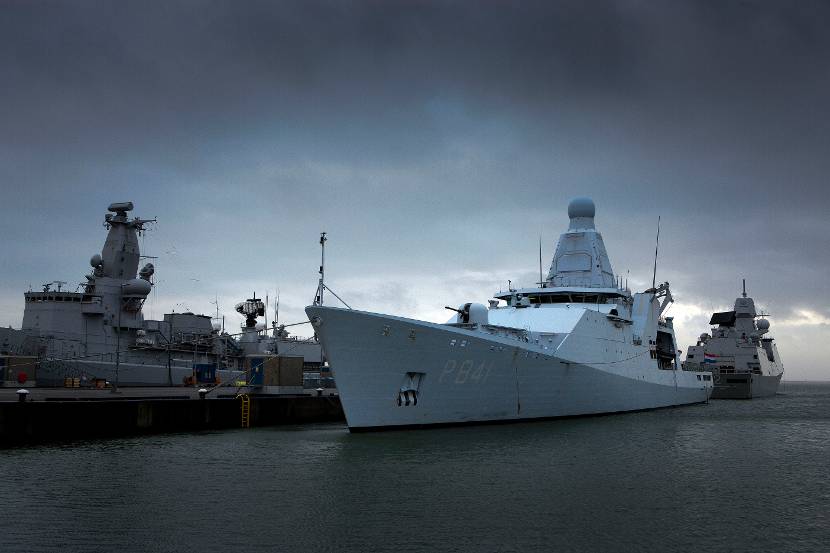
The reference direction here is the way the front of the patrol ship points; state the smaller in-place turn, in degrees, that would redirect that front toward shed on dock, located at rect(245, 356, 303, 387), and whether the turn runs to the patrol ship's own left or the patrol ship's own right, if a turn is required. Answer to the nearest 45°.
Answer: approximately 90° to the patrol ship's own right

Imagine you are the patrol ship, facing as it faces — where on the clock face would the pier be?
The pier is roughly at 1 o'clock from the patrol ship.

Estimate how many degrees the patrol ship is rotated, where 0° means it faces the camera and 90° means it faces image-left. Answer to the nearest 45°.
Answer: approximately 45°

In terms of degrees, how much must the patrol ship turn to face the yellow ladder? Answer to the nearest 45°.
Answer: approximately 45° to its right
